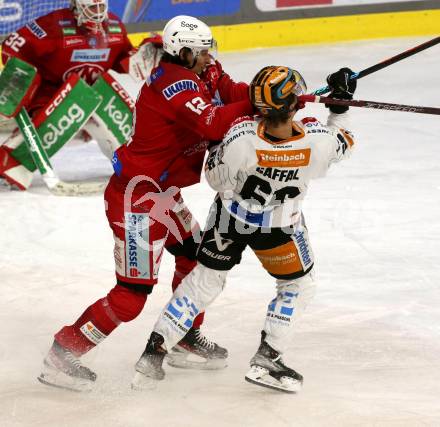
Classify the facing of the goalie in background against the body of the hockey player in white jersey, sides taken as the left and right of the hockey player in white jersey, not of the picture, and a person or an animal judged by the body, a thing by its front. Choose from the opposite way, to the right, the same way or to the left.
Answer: the opposite way

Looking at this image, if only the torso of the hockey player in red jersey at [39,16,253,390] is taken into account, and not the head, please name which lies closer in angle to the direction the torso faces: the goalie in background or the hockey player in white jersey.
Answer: the hockey player in white jersey

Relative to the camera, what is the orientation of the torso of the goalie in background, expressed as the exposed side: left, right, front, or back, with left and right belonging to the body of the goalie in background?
front

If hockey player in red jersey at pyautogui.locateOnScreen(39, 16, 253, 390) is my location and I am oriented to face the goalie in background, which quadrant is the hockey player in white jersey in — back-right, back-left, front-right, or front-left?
back-right

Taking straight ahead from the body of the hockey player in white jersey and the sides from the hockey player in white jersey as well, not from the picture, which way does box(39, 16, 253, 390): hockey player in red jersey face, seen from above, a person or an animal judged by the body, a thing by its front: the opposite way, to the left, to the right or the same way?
to the right

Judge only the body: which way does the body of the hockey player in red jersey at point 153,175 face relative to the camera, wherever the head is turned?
to the viewer's right

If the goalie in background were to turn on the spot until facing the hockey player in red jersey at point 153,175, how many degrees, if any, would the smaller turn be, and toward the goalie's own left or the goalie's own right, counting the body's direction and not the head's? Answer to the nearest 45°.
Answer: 0° — they already face them

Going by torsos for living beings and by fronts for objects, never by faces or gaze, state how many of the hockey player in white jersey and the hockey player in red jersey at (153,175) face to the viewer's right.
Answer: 1

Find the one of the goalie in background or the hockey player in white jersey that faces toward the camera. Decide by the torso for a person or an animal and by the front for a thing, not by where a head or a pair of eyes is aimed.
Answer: the goalie in background

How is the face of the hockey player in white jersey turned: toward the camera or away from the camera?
away from the camera

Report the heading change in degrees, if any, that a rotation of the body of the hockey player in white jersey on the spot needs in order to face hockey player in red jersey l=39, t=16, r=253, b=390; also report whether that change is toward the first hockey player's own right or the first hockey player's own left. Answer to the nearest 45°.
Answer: approximately 90° to the first hockey player's own left

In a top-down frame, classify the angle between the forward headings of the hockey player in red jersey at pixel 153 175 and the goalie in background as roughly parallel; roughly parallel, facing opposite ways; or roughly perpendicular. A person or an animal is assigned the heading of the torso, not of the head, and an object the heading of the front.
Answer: roughly perpendicular

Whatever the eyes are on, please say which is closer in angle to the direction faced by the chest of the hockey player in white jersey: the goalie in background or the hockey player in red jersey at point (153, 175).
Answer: the goalie in background

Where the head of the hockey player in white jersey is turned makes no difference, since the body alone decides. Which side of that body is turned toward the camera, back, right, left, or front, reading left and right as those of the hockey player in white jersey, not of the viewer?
back

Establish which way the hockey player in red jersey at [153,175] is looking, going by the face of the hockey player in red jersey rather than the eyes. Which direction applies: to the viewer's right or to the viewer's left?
to the viewer's right
